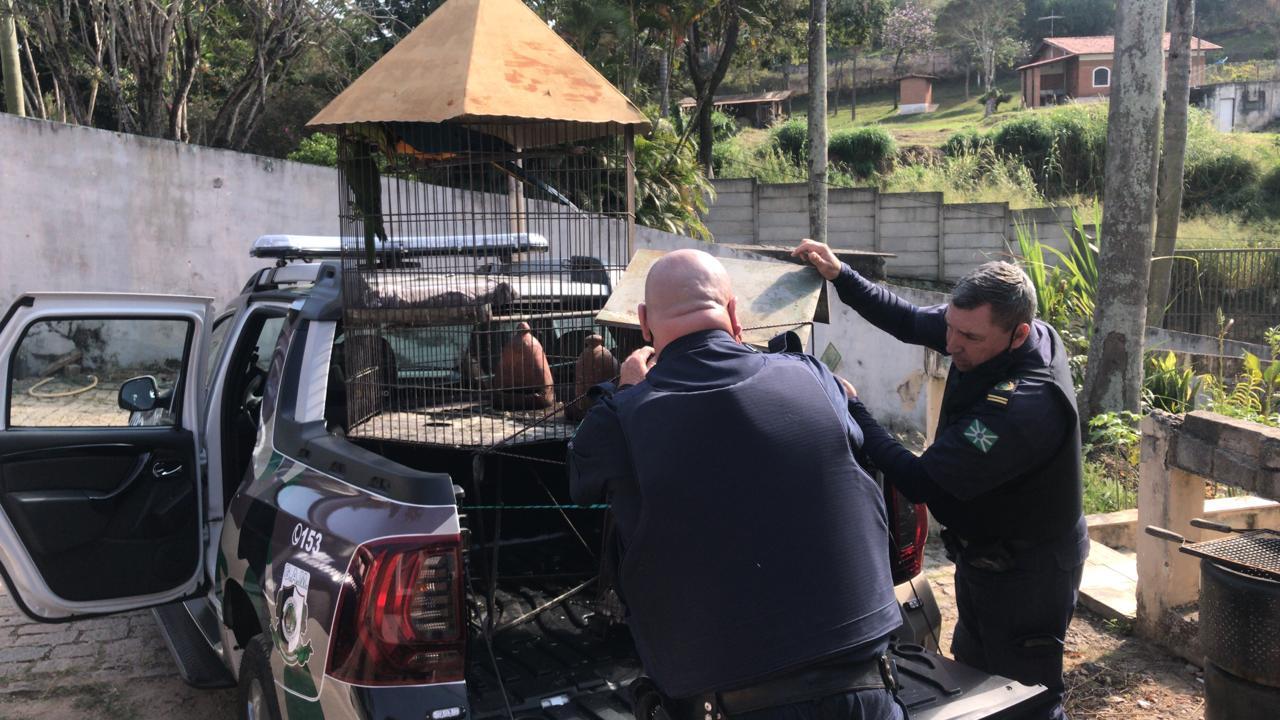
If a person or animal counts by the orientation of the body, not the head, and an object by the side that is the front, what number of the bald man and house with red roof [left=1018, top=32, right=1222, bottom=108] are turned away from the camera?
1

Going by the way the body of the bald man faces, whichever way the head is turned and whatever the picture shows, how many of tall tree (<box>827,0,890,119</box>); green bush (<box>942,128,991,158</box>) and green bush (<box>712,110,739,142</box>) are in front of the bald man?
3

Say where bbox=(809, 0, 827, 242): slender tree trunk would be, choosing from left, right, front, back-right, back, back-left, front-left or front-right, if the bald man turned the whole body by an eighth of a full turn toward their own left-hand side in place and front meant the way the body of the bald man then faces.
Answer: front-right

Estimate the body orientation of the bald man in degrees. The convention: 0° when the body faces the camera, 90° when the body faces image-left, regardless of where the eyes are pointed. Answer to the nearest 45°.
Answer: approximately 180°

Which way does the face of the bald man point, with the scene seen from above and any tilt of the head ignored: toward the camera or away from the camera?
away from the camera

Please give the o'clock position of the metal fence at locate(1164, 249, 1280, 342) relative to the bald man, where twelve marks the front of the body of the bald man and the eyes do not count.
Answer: The metal fence is roughly at 1 o'clock from the bald man.

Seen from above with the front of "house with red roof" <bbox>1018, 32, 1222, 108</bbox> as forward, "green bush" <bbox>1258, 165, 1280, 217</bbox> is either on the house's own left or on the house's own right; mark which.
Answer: on the house's own left

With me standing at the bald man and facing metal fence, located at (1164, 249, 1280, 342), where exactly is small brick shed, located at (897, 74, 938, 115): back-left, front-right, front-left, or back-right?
front-left

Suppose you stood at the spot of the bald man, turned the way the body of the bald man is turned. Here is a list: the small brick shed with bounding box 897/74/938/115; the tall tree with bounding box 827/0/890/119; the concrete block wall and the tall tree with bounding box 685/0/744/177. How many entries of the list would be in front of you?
4

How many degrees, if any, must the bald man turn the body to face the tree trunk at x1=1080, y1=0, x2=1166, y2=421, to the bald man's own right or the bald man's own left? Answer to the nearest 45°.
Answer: approximately 45° to the bald man's own right

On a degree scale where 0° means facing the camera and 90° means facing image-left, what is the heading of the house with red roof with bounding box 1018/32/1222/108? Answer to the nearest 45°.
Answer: approximately 45°

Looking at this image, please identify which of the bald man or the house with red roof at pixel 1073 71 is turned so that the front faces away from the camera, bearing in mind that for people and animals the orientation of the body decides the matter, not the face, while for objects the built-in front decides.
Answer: the bald man

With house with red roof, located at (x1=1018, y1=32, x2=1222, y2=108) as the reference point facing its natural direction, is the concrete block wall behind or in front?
in front

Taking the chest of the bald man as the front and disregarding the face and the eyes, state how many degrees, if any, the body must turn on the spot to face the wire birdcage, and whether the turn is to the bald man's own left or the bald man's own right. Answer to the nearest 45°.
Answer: approximately 45° to the bald man's own left

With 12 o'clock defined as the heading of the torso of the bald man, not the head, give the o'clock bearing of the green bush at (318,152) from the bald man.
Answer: The green bush is roughly at 11 o'clock from the bald man.
